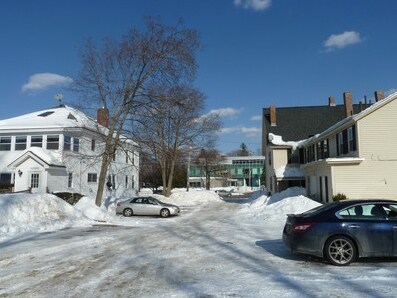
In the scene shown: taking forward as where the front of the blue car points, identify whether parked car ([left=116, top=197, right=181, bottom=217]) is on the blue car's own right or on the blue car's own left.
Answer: on the blue car's own left

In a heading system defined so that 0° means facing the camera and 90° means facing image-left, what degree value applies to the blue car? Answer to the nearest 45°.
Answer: approximately 270°

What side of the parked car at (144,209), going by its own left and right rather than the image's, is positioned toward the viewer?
right

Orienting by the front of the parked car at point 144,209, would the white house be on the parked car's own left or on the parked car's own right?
on the parked car's own left

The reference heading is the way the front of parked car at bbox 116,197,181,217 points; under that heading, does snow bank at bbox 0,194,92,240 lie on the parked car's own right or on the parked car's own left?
on the parked car's own right
